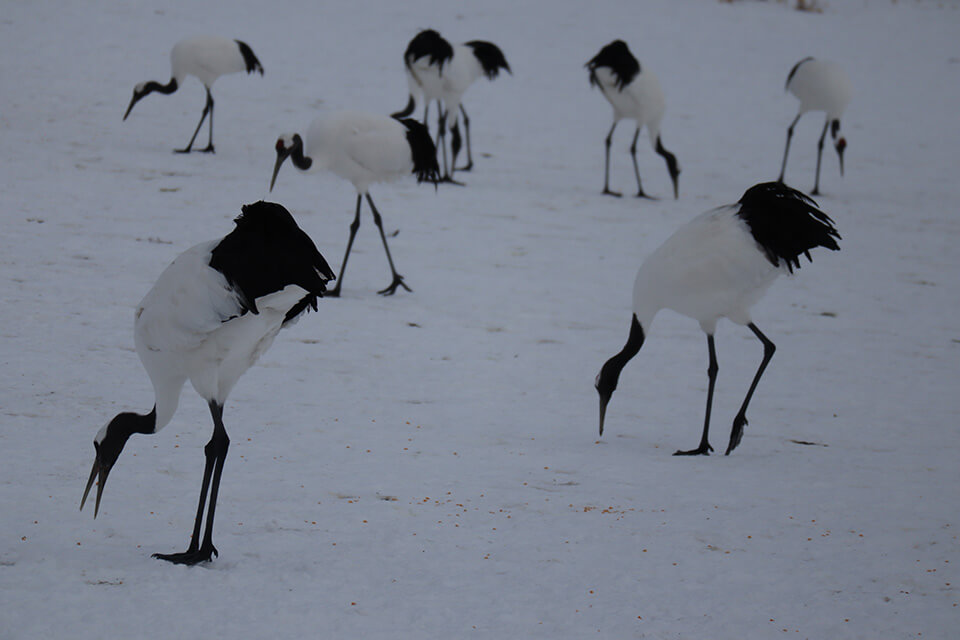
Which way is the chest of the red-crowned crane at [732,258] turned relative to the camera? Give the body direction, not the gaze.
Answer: to the viewer's left

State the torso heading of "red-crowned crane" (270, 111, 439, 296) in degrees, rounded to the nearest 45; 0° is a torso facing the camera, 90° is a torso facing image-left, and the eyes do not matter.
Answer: approximately 90°

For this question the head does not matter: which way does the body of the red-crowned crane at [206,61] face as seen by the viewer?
to the viewer's left

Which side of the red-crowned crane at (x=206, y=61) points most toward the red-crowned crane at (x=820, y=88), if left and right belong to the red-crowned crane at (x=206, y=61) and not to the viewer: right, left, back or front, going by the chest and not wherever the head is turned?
back

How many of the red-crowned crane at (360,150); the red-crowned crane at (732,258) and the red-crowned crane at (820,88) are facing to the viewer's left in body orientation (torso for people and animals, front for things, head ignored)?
2

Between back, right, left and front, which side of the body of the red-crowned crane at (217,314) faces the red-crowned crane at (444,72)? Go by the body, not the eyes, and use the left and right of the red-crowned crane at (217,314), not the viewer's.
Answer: right

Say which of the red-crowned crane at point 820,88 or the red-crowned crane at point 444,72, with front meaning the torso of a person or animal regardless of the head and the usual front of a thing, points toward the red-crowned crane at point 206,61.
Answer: the red-crowned crane at point 444,72

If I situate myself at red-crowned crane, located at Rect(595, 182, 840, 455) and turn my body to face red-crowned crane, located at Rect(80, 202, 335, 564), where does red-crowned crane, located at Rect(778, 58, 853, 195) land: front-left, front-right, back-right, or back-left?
back-right

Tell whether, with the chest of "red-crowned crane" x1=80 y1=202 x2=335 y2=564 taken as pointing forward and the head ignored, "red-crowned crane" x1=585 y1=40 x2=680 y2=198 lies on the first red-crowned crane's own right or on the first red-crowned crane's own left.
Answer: on the first red-crowned crane's own right

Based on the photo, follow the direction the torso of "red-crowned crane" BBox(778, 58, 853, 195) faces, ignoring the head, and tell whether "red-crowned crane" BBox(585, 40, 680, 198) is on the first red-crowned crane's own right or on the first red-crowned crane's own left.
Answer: on the first red-crowned crane's own right

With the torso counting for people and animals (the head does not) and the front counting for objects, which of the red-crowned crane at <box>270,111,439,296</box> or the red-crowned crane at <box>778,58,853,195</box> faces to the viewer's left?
the red-crowned crane at <box>270,111,439,296</box>

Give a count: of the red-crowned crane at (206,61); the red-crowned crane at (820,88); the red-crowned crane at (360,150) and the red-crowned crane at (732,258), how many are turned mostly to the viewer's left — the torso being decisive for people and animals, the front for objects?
3

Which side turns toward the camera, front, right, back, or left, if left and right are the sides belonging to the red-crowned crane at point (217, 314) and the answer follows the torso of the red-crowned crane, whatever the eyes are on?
left

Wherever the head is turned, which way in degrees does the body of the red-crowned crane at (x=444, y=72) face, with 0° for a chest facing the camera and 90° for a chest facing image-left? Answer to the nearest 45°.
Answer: approximately 90°
